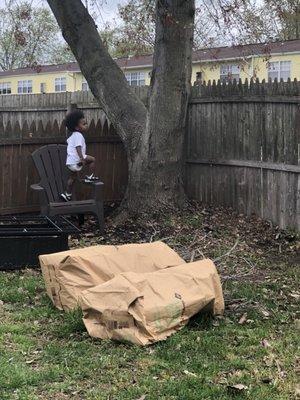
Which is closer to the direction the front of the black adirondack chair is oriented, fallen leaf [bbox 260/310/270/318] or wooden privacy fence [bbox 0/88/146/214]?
the fallen leaf

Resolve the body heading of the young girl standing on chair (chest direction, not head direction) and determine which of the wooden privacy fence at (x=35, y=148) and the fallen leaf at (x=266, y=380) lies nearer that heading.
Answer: the fallen leaf

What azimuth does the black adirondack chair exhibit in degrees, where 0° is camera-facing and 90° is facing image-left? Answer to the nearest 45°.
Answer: approximately 315°

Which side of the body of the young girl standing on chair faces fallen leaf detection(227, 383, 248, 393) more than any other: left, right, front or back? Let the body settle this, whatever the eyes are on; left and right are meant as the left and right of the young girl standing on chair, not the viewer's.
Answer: right

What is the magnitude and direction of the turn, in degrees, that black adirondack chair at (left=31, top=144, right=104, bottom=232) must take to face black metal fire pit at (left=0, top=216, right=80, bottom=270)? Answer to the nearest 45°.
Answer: approximately 45° to its right

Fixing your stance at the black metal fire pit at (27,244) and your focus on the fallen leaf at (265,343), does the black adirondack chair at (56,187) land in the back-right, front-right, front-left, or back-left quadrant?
back-left

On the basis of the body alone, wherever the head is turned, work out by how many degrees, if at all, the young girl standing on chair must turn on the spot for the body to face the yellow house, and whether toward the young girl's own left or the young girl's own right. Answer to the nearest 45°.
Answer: approximately 90° to the young girl's own left

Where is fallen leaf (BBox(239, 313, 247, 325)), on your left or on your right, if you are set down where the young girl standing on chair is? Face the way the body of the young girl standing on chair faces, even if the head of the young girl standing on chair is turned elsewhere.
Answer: on your right

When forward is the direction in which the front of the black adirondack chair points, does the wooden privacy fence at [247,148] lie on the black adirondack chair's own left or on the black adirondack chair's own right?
on the black adirondack chair's own left

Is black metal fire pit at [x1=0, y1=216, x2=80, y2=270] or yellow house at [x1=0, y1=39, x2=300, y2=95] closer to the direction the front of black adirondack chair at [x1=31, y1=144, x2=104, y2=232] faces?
the black metal fire pit

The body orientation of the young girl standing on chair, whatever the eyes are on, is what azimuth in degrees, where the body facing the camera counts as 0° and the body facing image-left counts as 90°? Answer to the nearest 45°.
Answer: approximately 270°
